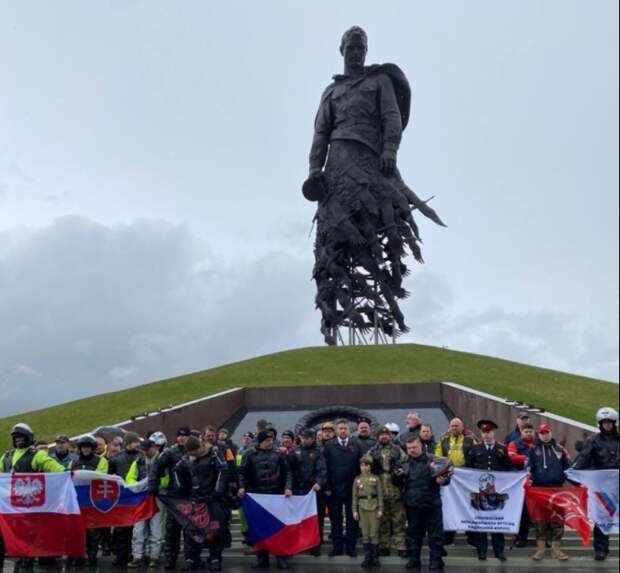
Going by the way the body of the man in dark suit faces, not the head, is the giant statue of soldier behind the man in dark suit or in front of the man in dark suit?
behind

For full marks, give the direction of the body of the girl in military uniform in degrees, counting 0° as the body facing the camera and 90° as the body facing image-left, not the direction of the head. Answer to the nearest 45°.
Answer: approximately 0°

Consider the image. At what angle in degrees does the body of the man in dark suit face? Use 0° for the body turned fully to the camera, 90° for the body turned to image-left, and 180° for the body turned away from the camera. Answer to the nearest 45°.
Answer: approximately 0°

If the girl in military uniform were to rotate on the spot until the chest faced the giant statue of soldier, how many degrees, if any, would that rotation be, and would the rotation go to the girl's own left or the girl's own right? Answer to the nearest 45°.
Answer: approximately 180°

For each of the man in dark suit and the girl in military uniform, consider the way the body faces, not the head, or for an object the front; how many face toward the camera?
2
